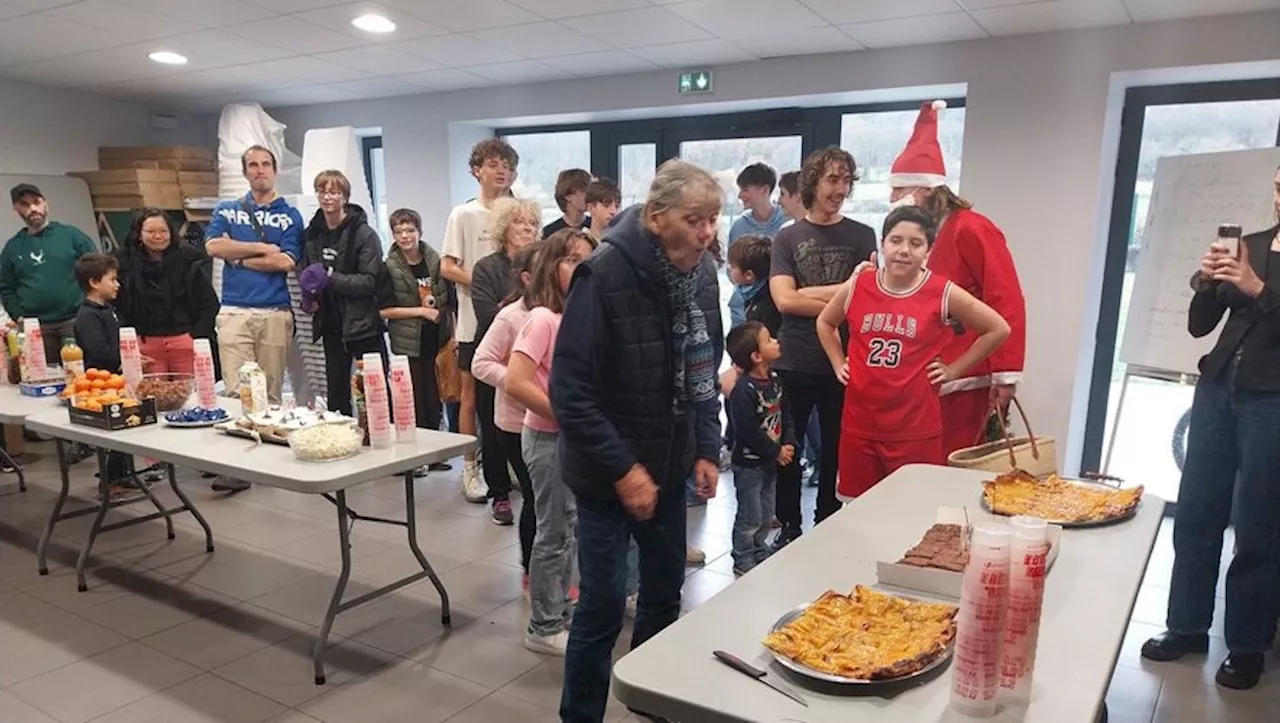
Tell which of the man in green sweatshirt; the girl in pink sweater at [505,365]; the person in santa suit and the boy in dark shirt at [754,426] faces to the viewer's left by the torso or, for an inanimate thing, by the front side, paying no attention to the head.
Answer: the person in santa suit

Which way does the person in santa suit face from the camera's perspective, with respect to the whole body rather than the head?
to the viewer's left

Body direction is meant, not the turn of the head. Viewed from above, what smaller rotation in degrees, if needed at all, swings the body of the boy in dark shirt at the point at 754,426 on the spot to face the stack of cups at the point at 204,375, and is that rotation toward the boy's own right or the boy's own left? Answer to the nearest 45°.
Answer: approximately 135° to the boy's own right

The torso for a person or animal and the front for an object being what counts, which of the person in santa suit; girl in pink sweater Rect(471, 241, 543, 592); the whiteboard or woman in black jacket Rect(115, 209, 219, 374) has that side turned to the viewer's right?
the girl in pink sweater

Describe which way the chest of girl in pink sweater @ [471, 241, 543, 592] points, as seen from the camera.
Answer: to the viewer's right

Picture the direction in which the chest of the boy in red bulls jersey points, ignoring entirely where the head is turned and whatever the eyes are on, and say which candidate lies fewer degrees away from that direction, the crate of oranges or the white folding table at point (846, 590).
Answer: the white folding table

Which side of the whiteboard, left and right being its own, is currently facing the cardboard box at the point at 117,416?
front

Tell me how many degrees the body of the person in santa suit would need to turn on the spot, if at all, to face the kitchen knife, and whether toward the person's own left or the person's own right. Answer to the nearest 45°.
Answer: approximately 90° to the person's own left

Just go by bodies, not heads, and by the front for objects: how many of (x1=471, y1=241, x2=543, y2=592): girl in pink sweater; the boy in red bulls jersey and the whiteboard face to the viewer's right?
1
